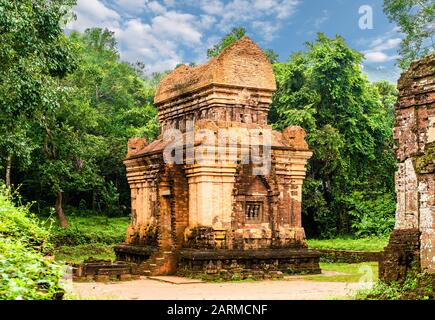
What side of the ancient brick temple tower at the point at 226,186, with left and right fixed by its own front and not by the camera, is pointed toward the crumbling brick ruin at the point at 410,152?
left

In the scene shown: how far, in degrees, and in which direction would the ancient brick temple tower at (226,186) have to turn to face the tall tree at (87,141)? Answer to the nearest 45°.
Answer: approximately 90° to its right

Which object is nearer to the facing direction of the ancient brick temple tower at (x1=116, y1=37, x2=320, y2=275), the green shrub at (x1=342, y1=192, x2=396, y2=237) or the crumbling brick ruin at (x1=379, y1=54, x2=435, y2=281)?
the crumbling brick ruin

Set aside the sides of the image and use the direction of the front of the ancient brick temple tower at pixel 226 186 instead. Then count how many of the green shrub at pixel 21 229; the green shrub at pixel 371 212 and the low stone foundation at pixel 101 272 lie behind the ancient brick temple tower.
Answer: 1
